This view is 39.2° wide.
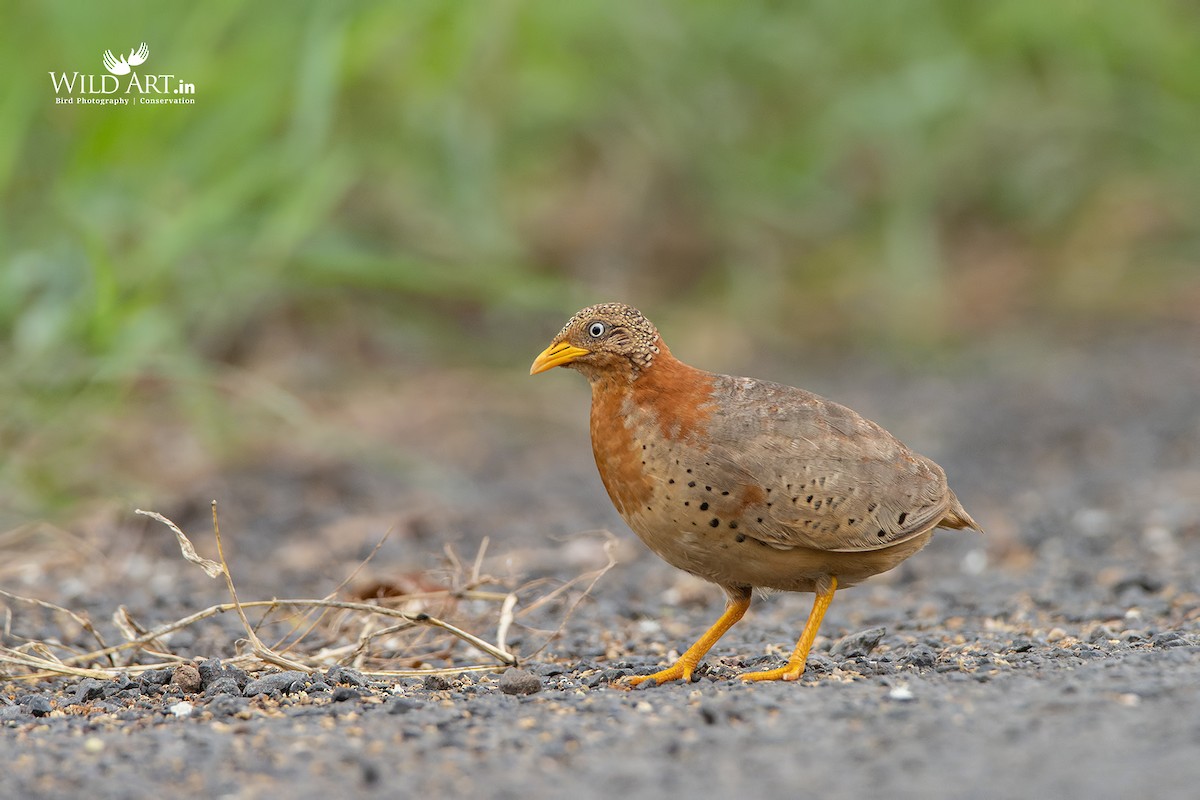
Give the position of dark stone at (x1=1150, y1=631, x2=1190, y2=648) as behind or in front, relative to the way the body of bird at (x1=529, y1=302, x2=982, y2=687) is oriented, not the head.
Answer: behind

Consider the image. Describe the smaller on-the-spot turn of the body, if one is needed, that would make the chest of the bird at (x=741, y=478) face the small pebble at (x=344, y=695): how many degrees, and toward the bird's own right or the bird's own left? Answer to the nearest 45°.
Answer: approximately 45° to the bird's own left

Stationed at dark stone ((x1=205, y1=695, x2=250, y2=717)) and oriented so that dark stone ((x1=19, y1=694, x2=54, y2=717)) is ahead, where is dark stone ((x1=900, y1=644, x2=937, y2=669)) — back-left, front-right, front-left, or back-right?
back-right

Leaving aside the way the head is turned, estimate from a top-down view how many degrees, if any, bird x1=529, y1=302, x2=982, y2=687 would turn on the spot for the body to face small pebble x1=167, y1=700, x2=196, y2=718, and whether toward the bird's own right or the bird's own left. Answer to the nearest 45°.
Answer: approximately 45° to the bird's own left

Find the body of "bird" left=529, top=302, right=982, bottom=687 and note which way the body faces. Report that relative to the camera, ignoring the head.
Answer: to the viewer's left

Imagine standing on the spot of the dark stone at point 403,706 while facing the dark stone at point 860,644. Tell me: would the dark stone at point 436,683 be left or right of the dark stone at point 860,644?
left

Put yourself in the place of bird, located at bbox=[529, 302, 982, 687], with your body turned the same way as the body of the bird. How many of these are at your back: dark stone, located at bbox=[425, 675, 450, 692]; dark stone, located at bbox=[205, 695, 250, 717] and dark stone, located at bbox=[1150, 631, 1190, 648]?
1

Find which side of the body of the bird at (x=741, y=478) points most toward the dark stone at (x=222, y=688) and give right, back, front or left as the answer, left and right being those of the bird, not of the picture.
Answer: front

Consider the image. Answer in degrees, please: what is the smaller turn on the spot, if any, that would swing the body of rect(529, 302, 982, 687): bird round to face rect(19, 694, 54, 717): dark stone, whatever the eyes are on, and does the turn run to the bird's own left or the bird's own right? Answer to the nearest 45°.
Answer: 0° — it already faces it

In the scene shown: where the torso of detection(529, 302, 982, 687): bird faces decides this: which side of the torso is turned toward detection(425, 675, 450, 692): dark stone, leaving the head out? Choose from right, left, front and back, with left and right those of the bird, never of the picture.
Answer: front
